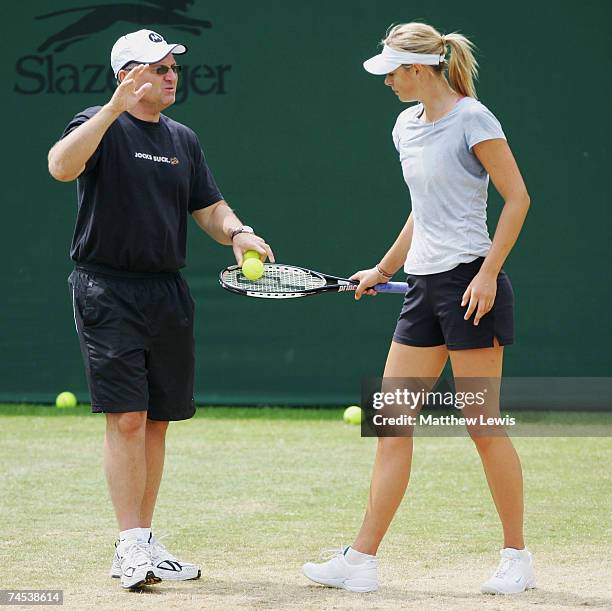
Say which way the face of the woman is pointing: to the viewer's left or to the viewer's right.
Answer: to the viewer's left

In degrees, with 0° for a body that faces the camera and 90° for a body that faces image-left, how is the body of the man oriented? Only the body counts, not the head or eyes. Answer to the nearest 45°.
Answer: approximately 315°

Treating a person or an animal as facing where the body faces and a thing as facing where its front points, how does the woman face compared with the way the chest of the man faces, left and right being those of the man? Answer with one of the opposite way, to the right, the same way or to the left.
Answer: to the right

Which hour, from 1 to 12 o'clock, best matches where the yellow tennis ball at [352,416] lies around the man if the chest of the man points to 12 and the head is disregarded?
The yellow tennis ball is roughly at 8 o'clock from the man.

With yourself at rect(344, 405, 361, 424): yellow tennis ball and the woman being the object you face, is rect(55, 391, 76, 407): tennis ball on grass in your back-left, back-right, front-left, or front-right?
back-right

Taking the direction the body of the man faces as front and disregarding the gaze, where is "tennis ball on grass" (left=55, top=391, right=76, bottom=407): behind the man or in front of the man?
behind

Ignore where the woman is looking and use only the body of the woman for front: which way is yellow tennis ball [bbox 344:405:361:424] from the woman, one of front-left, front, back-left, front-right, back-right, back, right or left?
back-right

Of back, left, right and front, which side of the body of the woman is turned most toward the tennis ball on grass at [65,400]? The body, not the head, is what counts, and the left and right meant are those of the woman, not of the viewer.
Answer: right

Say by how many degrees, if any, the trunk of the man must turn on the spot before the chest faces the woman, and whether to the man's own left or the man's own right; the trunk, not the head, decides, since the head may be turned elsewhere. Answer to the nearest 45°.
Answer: approximately 45° to the man's own left

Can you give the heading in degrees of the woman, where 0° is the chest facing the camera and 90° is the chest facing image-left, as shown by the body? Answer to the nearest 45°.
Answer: approximately 45°
